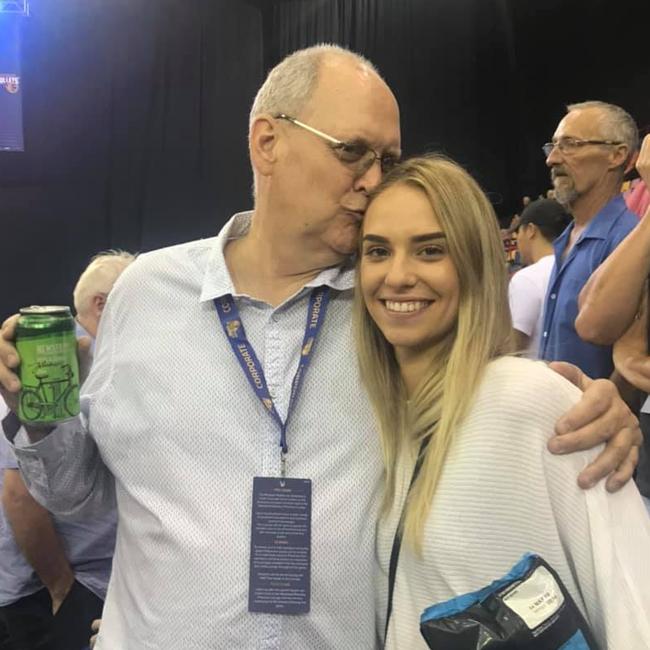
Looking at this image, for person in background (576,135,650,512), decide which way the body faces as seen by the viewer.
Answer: to the viewer's left

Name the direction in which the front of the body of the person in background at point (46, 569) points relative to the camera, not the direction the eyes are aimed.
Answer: to the viewer's right

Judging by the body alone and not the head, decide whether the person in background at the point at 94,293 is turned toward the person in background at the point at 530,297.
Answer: yes

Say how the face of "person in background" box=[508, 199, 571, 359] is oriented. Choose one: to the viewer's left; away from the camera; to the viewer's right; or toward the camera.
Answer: to the viewer's left

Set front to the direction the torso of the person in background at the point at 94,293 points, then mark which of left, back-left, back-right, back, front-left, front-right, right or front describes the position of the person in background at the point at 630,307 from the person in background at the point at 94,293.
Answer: front-right

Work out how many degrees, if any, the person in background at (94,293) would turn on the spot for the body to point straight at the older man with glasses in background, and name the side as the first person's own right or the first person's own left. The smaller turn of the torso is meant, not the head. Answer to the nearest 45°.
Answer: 0° — they already face them
